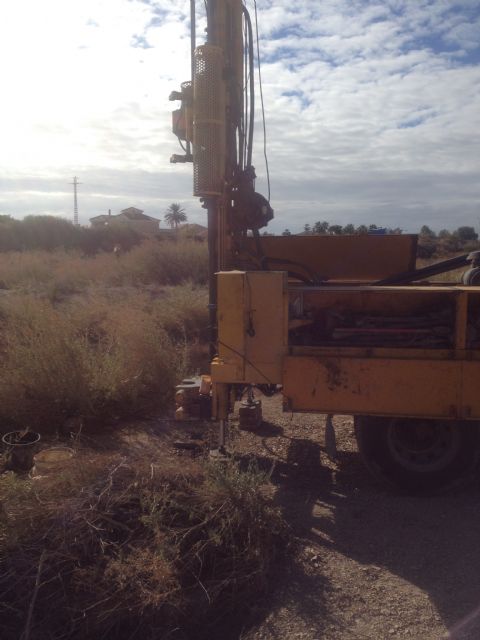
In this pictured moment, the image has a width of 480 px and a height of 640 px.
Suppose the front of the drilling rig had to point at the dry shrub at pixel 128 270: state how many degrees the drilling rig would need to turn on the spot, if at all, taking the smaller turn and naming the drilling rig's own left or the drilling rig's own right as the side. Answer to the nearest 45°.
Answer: approximately 135° to the drilling rig's own left

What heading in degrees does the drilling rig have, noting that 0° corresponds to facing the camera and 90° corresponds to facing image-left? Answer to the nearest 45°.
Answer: approximately 270°

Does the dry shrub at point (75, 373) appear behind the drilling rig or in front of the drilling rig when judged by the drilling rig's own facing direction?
behind

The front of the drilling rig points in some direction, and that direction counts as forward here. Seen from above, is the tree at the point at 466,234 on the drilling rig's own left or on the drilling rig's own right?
on the drilling rig's own left

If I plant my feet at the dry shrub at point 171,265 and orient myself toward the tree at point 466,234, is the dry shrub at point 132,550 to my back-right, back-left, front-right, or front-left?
back-right

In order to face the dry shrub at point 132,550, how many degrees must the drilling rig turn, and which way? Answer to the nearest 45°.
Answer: approximately 135° to its right

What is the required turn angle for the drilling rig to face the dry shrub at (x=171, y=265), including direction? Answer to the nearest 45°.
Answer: approximately 90° to its left

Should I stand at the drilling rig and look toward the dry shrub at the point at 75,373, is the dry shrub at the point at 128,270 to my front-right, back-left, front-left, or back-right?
front-right

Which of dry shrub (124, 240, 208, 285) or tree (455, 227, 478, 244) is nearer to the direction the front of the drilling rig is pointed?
the tree
